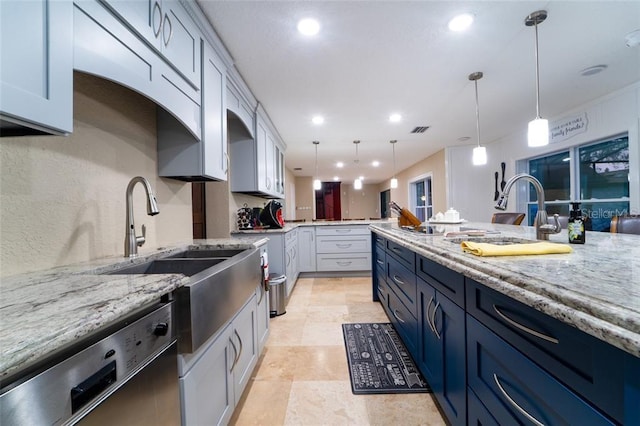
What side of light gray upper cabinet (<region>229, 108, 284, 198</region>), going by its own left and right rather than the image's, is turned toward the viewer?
right

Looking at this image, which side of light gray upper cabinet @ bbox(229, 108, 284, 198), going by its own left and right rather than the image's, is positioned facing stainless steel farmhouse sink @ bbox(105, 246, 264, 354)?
right

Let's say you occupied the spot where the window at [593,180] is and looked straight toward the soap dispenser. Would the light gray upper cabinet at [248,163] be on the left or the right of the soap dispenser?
right

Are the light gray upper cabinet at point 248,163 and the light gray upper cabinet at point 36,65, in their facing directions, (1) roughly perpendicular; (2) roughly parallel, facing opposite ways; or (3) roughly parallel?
roughly parallel

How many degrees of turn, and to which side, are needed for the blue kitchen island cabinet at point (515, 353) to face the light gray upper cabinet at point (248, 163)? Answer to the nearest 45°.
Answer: approximately 90° to its right

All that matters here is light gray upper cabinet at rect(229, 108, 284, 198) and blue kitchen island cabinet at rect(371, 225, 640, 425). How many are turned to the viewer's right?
1

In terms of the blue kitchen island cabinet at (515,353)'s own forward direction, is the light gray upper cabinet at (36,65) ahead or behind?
ahead

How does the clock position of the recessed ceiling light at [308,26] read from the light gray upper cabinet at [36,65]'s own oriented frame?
The recessed ceiling light is roughly at 10 o'clock from the light gray upper cabinet.

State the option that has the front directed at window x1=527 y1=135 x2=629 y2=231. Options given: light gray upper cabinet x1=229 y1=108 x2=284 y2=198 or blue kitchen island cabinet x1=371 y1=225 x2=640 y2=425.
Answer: the light gray upper cabinet

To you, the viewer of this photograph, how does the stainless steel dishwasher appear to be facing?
facing the viewer and to the right of the viewer

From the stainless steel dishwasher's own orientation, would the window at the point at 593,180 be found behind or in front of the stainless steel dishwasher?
in front

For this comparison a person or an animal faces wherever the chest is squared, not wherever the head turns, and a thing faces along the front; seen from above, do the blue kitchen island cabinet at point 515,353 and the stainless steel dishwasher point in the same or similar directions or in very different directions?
very different directions

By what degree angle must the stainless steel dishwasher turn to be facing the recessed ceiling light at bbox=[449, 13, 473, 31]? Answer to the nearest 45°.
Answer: approximately 45° to its left

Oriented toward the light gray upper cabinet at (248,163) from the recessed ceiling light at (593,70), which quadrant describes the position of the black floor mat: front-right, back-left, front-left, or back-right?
front-left

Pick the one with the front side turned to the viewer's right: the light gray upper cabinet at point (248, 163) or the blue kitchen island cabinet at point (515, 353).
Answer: the light gray upper cabinet
